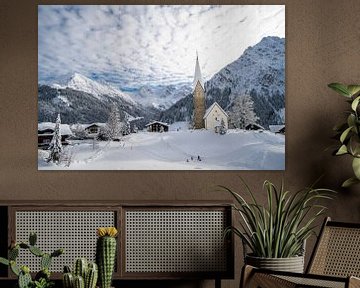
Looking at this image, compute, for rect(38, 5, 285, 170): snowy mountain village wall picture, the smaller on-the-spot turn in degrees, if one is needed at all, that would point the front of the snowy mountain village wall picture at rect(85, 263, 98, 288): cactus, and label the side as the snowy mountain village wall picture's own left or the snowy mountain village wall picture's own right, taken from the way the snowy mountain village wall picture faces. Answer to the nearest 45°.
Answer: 0° — it already faces it

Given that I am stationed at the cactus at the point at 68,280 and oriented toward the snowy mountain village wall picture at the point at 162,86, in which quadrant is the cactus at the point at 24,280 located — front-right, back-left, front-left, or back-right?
back-left

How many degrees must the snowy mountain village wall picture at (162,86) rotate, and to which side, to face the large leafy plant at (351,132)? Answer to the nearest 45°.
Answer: approximately 90° to its left

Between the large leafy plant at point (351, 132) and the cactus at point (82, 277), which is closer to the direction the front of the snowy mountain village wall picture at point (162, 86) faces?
the cactus

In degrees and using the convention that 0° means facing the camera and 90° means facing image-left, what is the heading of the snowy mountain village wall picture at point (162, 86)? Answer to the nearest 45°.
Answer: approximately 0°

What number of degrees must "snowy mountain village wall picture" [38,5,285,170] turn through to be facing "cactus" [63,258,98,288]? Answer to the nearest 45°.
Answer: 0° — it already faces it

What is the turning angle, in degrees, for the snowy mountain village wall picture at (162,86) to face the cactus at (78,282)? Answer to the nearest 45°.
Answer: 0° — it already faces it
